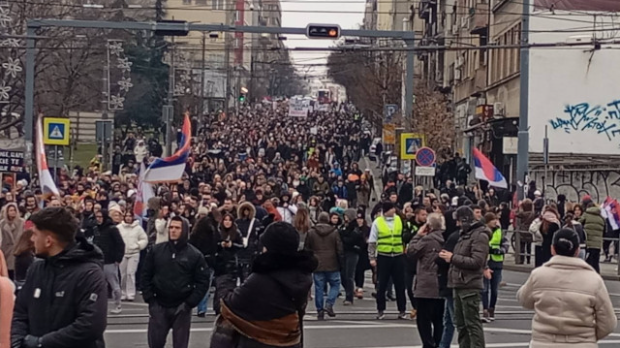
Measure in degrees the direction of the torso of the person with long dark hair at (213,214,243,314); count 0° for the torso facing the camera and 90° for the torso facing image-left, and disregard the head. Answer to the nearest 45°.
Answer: approximately 0°

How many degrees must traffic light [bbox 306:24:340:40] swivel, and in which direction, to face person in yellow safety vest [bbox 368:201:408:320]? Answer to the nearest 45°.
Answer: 0° — it already faces them

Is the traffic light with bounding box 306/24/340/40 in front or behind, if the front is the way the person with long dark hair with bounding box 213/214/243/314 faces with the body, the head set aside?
behind

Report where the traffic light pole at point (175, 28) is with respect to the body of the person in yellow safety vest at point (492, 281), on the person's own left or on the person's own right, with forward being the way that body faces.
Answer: on the person's own right

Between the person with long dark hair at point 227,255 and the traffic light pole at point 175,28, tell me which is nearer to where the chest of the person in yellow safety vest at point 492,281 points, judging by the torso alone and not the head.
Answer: the person with long dark hair

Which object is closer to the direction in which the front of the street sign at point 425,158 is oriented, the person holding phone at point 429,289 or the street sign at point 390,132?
the person holding phone

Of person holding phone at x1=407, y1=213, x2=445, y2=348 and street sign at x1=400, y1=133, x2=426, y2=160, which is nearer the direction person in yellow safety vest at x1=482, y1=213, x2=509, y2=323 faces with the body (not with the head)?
the person holding phone
